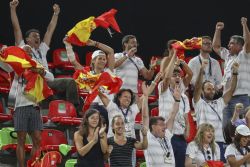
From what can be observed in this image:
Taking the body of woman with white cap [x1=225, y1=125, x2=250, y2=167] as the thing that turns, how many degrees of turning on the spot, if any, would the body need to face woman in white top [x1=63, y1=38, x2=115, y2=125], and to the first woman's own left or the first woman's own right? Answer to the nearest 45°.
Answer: approximately 135° to the first woman's own right

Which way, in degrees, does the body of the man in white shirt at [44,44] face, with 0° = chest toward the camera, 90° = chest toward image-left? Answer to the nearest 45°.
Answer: approximately 315°

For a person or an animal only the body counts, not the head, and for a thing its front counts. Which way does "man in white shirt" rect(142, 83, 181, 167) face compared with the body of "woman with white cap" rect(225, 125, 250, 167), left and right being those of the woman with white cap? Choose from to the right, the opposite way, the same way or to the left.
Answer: the same way

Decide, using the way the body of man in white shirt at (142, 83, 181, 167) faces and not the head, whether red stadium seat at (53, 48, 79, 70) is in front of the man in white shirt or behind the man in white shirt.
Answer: behind

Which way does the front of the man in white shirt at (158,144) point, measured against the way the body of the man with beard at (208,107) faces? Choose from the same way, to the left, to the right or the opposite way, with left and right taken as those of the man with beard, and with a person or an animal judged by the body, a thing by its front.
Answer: the same way

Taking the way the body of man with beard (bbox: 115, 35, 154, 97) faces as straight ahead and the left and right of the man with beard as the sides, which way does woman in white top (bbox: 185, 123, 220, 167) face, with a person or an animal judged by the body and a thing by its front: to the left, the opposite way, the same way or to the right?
the same way

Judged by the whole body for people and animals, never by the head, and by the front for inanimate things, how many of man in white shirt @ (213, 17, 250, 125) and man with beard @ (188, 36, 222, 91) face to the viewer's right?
0

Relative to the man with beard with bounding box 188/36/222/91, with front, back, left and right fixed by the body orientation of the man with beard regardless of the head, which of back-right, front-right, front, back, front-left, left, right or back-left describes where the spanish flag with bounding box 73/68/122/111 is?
front-right

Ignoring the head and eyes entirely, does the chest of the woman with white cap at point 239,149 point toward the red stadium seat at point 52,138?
no

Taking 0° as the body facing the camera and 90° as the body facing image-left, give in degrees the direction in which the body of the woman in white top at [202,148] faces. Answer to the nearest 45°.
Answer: approximately 315°

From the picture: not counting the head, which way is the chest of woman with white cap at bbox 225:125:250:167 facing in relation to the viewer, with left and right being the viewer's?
facing the viewer and to the right of the viewer

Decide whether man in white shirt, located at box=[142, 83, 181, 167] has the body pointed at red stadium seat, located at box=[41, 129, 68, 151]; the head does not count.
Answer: no

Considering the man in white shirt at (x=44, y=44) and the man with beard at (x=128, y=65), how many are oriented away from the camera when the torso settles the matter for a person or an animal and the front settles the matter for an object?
0

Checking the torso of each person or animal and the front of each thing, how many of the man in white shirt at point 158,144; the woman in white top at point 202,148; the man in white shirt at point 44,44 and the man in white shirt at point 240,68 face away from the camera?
0

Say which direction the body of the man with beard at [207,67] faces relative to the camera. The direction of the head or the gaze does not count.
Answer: toward the camera

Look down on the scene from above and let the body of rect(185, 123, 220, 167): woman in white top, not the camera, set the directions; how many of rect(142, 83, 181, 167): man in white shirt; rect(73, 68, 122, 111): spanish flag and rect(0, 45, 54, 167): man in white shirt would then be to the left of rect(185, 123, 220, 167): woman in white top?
0
